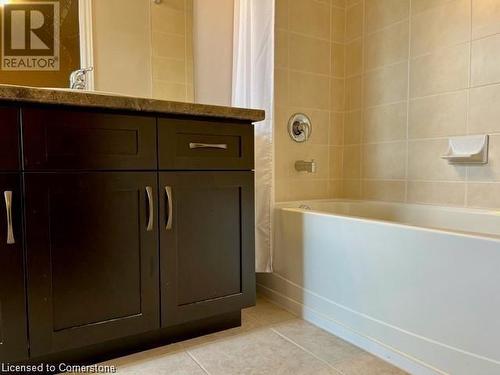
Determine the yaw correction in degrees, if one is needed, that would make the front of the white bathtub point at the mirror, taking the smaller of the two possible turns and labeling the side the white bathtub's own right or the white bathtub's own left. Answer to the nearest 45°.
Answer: approximately 45° to the white bathtub's own right

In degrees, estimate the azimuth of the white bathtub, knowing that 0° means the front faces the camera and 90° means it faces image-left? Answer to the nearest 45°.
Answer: approximately 45°

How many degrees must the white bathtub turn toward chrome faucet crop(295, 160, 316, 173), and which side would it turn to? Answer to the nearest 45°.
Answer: approximately 90° to its right

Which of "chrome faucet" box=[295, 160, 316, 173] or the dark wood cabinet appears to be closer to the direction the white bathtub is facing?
the dark wood cabinet
